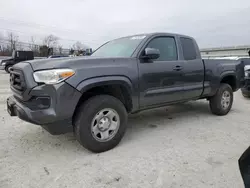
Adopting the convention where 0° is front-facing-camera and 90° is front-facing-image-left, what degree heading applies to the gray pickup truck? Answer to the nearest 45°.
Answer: approximately 45°
